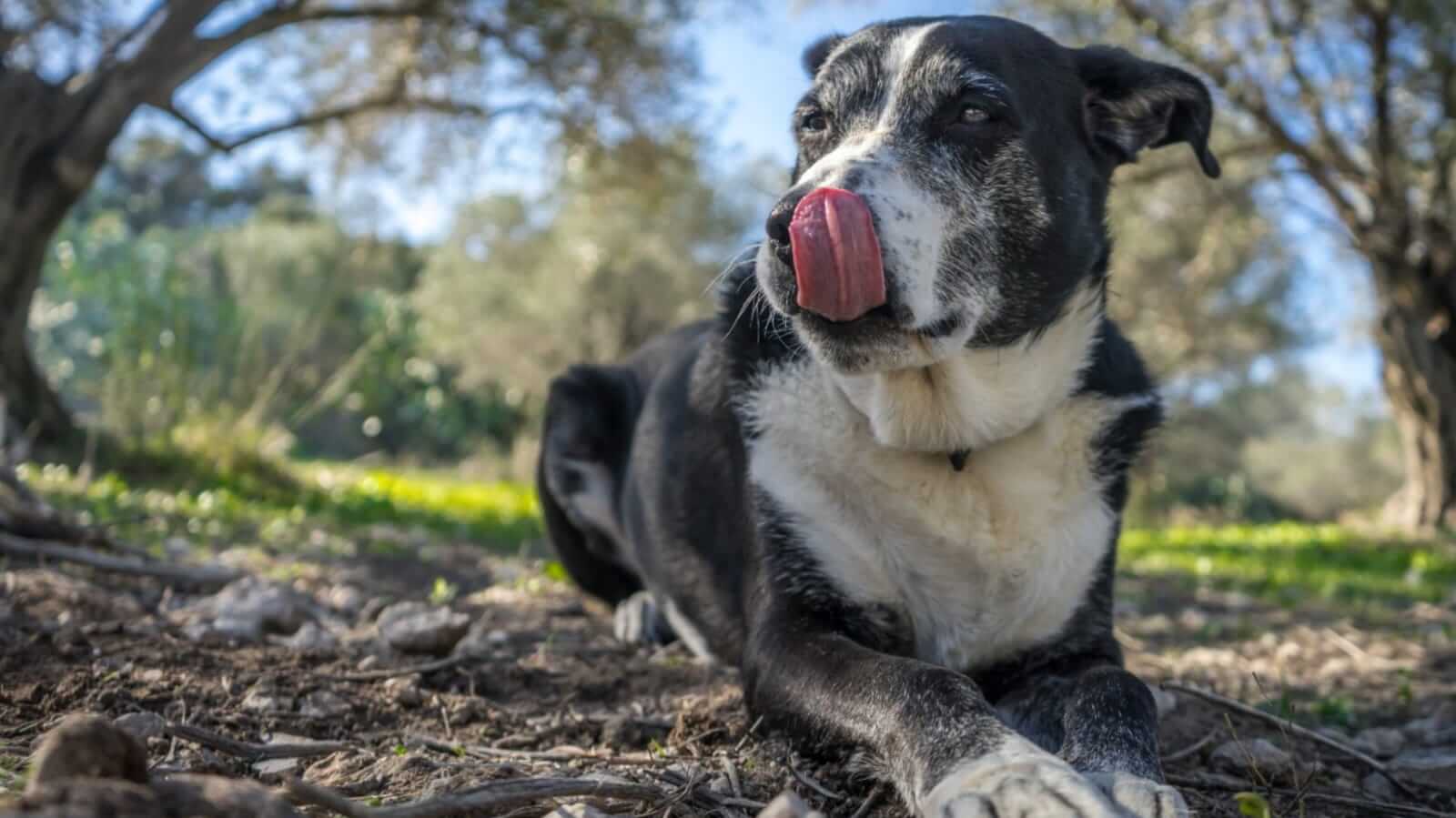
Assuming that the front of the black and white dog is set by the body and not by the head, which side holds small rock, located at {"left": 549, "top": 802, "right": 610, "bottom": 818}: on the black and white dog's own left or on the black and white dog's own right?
on the black and white dog's own right

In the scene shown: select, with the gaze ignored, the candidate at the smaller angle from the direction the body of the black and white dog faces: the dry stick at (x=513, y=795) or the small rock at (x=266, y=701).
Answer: the dry stick

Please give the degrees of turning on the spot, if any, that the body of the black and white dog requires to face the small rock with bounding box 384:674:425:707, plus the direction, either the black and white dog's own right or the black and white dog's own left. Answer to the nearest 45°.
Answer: approximately 135° to the black and white dog's own right

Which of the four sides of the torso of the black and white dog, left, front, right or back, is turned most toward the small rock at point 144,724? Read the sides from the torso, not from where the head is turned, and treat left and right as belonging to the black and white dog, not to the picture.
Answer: right

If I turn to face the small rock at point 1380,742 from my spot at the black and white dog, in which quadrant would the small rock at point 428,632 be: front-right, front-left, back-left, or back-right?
back-left

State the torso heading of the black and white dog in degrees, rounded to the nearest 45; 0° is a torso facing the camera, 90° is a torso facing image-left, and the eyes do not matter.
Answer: approximately 315°

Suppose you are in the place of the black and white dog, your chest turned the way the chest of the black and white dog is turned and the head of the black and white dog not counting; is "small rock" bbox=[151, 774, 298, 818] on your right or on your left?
on your right

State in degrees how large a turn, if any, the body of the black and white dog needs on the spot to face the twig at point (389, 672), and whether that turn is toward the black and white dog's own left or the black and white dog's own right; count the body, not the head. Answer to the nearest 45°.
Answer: approximately 135° to the black and white dog's own right

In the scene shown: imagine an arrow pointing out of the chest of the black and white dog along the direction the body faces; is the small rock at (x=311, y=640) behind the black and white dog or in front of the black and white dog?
behind

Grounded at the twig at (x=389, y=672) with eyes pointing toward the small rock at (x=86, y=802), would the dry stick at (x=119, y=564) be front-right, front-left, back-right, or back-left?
back-right

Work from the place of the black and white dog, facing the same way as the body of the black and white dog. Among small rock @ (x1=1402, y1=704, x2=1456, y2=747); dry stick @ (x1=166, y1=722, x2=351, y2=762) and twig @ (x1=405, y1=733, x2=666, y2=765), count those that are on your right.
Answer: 2

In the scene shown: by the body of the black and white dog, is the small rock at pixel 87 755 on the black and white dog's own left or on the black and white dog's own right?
on the black and white dog's own right
